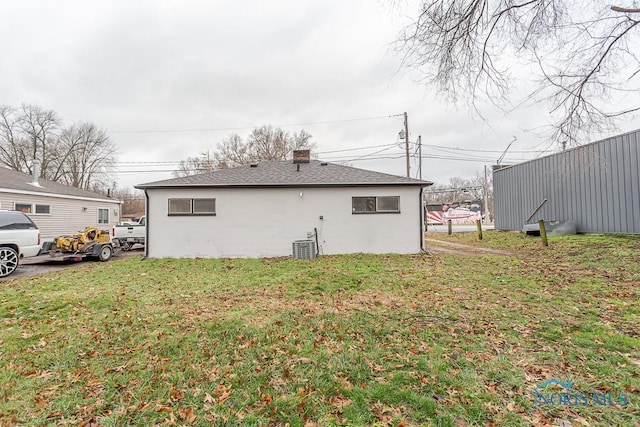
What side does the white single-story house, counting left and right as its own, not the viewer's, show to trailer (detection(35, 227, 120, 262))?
left

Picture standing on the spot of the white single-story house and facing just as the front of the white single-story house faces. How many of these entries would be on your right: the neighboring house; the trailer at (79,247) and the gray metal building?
1

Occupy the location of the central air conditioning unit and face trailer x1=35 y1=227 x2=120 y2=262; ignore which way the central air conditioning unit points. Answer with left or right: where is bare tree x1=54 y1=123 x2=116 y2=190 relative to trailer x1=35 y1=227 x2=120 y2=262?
right

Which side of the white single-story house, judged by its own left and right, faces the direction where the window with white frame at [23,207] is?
left

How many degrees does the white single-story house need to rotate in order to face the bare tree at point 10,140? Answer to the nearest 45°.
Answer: approximately 45° to its left

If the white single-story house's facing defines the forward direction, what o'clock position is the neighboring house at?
The neighboring house is roughly at 10 o'clock from the white single-story house.

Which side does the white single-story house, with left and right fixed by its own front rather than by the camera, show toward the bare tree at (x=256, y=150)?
front

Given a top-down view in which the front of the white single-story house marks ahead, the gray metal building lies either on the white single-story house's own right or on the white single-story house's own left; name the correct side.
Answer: on the white single-story house's own right

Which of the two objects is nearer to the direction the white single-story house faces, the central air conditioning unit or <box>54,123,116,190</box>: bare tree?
the bare tree

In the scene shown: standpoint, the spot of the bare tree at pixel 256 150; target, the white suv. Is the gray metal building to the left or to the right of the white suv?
left

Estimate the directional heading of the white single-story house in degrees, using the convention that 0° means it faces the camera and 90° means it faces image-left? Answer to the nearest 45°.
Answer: approximately 180°

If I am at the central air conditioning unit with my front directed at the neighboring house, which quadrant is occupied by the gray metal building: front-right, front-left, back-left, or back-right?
back-right

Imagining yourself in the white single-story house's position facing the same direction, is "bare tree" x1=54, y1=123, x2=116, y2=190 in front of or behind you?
in front

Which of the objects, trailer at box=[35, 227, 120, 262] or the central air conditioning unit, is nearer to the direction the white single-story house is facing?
the trailer
